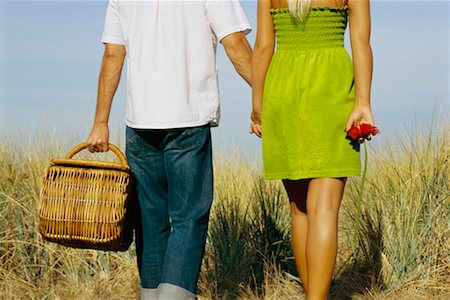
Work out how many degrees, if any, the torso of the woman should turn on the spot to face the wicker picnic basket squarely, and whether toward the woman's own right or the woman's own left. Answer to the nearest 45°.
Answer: approximately 90° to the woman's own left

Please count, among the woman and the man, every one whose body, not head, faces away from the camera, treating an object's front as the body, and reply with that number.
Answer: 2

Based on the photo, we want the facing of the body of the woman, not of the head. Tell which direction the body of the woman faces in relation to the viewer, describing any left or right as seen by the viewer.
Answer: facing away from the viewer

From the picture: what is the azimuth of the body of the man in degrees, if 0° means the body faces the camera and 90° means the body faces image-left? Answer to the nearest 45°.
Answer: approximately 180°

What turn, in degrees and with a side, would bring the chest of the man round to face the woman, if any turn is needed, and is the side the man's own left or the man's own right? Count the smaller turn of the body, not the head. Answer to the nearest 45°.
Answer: approximately 90° to the man's own right

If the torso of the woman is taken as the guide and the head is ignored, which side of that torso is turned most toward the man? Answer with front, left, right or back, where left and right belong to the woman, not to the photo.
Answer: left
